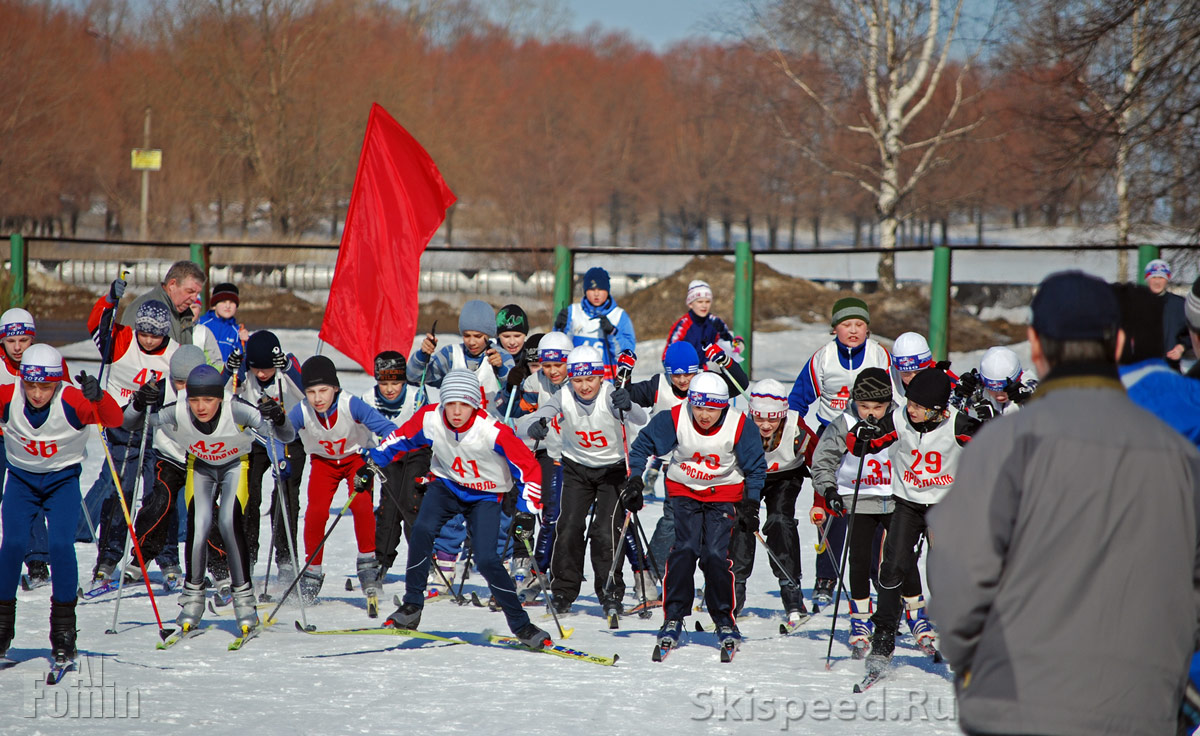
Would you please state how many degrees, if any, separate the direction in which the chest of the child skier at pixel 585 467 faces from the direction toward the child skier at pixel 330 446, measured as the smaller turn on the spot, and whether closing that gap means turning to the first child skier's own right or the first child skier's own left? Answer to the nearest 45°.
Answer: approximately 90° to the first child skier's own right

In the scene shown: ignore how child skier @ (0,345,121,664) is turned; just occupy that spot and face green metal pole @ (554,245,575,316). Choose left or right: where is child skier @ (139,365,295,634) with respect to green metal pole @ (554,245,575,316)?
right

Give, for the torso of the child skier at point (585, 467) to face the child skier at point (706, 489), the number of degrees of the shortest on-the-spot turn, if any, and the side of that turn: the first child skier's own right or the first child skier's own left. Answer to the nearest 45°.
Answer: approximately 45° to the first child skier's own left

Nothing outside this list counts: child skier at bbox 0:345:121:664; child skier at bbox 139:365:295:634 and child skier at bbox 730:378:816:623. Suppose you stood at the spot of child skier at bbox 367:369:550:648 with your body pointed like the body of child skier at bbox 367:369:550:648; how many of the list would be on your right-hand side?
2

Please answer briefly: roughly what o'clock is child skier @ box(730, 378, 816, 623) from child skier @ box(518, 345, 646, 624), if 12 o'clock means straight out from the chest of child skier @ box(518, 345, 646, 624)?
child skier @ box(730, 378, 816, 623) is roughly at 9 o'clock from child skier @ box(518, 345, 646, 624).

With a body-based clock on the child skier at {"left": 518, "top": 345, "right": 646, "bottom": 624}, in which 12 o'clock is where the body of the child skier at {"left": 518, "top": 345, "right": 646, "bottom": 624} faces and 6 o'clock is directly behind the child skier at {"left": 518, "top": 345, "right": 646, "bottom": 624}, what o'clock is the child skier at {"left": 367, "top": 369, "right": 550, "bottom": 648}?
the child skier at {"left": 367, "top": 369, "right": 550, "bottom": 648} is roughly at 1 o'clock from the child skier at {"left": 518, "top": 345, "right": 646, "bottom": 624}.
